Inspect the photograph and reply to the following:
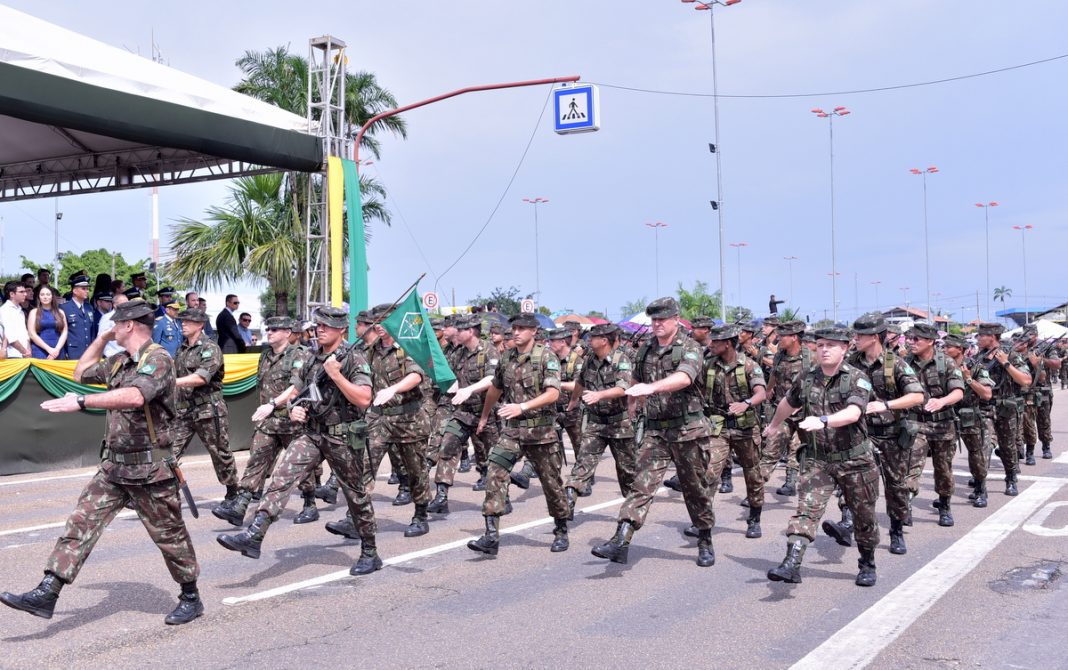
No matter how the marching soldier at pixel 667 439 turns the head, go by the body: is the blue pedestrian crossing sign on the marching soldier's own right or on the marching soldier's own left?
on the marching soldier's own right

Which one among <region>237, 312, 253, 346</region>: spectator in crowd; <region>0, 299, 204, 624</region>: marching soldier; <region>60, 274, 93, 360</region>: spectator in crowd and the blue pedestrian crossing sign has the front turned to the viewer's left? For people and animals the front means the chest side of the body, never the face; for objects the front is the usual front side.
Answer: the marching soldier

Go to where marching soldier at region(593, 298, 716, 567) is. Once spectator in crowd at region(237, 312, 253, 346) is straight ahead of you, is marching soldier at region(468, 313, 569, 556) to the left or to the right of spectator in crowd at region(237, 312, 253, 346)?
left

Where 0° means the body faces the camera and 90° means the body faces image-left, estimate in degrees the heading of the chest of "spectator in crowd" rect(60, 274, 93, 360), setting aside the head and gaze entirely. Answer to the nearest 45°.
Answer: approximately 315°

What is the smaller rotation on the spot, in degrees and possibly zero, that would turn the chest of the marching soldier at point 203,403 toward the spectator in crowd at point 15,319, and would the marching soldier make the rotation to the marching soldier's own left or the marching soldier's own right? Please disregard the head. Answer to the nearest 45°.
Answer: approximately 90° to the marching soldier's own right

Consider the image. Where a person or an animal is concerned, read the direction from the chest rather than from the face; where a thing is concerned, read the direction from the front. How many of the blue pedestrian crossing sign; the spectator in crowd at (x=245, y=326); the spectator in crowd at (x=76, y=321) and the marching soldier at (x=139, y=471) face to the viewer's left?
1

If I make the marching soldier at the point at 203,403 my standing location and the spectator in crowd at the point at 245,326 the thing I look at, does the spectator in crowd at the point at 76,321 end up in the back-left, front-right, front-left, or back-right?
front-left

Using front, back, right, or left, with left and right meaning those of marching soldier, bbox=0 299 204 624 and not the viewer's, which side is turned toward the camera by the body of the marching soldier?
left

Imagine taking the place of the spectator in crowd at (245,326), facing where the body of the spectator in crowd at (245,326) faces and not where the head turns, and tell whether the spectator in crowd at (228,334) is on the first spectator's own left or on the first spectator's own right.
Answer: on the first spectator's own right

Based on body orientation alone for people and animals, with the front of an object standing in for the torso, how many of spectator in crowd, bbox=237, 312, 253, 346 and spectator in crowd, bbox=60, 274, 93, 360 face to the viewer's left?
0

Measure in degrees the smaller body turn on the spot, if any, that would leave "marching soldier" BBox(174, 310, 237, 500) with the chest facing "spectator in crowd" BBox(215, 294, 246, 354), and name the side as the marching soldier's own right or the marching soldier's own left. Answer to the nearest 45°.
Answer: approximately 135° to the marching soldier's own right

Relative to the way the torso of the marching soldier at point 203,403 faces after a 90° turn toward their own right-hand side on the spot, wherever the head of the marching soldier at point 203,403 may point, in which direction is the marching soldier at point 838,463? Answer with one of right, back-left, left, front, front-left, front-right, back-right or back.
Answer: back

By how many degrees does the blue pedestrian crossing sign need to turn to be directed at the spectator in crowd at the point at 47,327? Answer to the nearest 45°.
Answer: approximately 90° to its right
